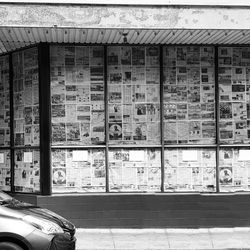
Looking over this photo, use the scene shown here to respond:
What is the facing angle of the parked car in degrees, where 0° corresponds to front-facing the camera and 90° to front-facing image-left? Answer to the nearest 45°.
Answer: approximately 315°

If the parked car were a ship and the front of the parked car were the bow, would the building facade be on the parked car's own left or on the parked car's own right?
on the parked car's own left

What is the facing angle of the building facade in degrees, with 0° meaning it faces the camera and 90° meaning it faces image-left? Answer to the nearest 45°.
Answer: approximately 0°
